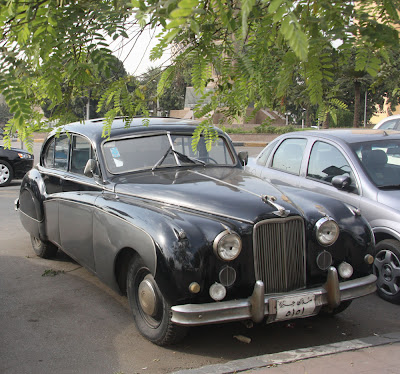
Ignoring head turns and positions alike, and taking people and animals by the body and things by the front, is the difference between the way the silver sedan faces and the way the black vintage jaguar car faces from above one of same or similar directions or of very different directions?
same or similar directions

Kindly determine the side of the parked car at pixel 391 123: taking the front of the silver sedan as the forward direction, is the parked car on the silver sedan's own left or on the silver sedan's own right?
on the silver sedan's own left

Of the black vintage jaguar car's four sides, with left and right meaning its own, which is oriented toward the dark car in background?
back

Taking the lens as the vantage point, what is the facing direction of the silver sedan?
facing the viewer and to the right of the viewer

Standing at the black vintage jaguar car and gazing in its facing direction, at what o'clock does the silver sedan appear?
The silver sedan is roughly at 9 o'clock from the black vintage jaguar car.

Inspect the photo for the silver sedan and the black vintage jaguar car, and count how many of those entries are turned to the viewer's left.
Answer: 0

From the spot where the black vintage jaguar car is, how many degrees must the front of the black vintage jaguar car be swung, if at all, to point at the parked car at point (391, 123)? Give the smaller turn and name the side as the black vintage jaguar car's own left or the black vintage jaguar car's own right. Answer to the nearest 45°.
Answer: approximately 90° to the black vintage jaguar car's own left

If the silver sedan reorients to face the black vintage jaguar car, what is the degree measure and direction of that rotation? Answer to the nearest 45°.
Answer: approximately 90° to its right

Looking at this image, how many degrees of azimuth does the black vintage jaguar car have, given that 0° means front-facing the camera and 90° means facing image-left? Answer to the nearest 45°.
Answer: approximately 315°
